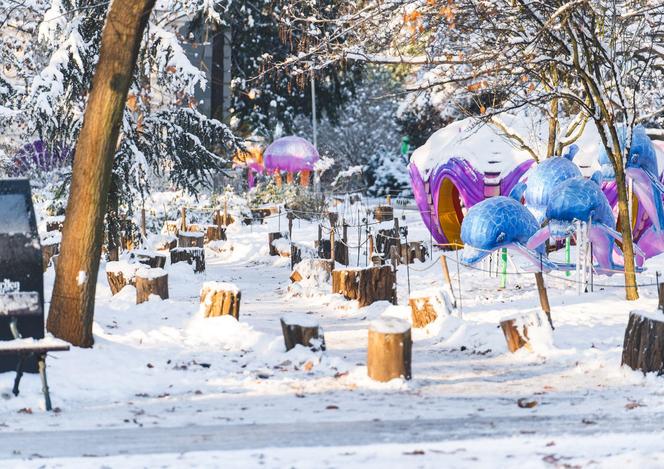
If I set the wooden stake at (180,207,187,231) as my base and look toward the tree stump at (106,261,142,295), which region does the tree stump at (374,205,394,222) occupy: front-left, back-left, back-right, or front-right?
back-left
